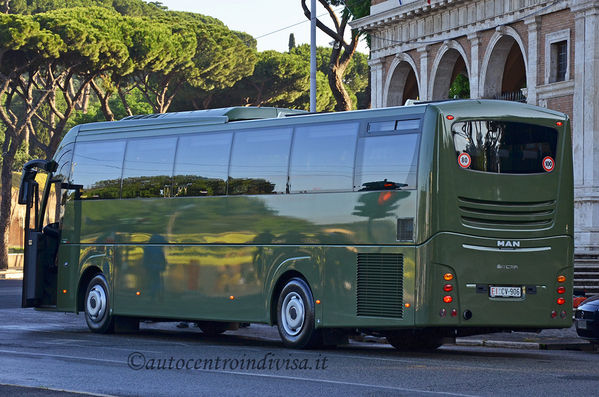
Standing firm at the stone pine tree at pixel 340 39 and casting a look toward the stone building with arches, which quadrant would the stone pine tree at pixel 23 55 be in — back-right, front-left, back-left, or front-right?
back-right

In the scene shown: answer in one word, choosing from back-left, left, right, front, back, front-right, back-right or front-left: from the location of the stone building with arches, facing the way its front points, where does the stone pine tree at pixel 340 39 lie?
right

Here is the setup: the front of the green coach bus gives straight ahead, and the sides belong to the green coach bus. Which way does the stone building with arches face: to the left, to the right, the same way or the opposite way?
to the left

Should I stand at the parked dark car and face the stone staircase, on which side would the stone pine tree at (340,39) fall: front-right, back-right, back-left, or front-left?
front-left

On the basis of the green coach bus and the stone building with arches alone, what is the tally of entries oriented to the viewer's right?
0

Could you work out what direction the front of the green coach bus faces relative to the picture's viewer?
facing away from the viewer and to the left of the viewer

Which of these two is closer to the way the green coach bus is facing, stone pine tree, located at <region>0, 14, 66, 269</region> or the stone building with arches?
the stone pine tree

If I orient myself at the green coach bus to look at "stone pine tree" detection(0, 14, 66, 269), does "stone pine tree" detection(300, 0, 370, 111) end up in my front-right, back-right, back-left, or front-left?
front-right

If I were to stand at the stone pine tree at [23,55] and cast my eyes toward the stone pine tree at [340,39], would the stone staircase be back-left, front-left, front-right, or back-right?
front-right

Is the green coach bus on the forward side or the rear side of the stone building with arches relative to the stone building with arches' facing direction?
on the forward side

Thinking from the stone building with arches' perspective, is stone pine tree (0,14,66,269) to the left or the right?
on its right

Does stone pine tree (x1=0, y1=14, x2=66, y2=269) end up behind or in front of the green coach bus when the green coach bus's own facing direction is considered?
in front

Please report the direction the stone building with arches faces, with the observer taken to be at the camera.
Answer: facing the viewer and to the left of the viewer

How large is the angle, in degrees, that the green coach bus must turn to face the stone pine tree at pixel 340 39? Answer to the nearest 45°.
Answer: approximately 45° to its right

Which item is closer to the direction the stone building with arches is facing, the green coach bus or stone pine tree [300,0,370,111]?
the green coach bus

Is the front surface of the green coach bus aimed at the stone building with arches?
no
